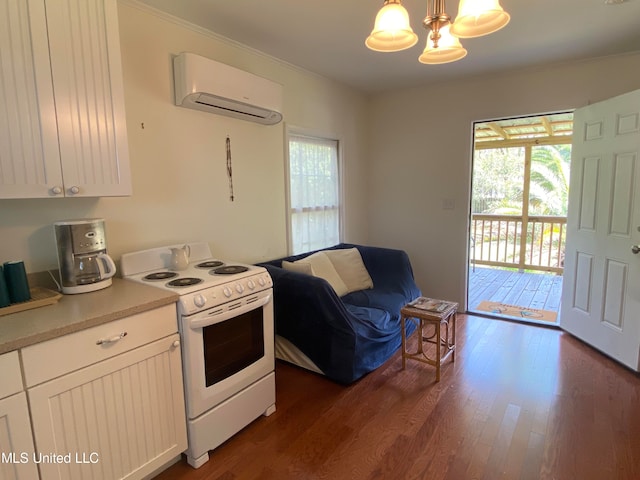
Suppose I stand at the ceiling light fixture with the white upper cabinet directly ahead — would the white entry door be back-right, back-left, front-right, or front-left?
back-right

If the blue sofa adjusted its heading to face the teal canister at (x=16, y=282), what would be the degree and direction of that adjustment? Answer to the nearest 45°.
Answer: approximately 90° to its right

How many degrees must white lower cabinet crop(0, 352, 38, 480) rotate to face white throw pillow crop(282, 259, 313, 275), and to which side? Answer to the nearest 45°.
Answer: approximately 45° to its left

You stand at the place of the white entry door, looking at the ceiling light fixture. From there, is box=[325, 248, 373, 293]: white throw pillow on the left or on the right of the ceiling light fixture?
right

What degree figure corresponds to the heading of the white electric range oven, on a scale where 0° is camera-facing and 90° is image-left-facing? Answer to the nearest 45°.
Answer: approximately 315°

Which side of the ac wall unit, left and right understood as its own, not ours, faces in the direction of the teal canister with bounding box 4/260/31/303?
right

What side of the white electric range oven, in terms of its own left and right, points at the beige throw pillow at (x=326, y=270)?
left

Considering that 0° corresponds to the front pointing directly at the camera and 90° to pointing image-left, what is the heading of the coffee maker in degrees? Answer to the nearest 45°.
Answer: approximately 315°

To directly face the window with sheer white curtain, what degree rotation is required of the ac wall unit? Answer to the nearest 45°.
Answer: approximately 90° to its left

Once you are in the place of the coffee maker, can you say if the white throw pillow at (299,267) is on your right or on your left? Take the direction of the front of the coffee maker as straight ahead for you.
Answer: on your left
